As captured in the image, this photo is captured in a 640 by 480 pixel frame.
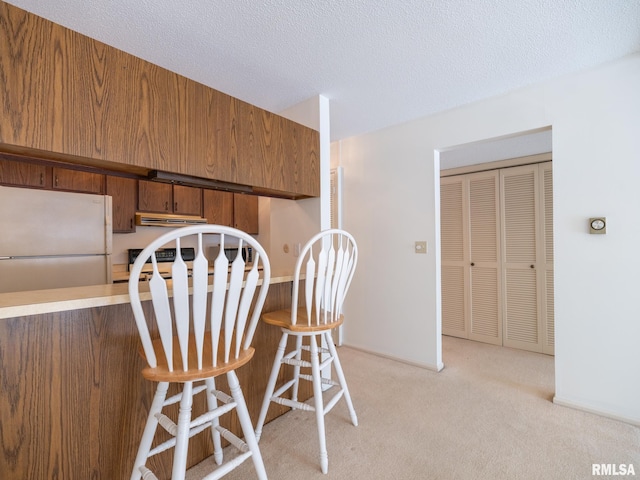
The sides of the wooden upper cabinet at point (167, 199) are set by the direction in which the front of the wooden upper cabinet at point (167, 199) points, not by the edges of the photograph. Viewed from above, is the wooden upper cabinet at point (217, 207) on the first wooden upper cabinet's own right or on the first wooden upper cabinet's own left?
on the first wooden upper cabinet's own left

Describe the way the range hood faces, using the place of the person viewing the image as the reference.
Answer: facing the viewer and to the right of the viewer

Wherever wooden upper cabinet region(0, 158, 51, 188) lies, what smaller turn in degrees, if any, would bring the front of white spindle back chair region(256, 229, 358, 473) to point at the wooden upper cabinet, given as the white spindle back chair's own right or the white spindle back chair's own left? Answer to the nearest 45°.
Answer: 0° — it already faces it

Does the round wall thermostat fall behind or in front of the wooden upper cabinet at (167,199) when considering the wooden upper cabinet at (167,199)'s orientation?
in front

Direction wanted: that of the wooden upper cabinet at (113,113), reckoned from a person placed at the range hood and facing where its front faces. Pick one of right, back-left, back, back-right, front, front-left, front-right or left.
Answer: front-right

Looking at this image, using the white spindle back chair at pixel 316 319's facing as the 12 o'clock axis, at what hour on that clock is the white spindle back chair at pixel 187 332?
the white spindle back chair at pixel 187 332 is roughly at 9 o'clock from the white spindle back chair at pixel 316 319.

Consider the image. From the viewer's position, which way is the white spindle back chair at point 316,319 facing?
facing away from the viewer and to the left of the viewer

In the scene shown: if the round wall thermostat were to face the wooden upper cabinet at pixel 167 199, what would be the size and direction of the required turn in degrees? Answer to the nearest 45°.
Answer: approximately 90° to its right

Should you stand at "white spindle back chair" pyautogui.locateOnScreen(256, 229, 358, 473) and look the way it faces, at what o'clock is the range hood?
The range hood is roughly at 12 o'clock from the white spindle back chair.

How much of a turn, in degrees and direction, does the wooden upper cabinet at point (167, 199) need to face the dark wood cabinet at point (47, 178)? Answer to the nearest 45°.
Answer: approximately 135° to its right

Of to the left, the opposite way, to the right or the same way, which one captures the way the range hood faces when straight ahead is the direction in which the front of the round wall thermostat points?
to the left

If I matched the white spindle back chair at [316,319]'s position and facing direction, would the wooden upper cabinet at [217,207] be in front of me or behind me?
in front

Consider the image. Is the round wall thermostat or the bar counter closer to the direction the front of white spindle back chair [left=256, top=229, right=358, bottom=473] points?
the bar counter

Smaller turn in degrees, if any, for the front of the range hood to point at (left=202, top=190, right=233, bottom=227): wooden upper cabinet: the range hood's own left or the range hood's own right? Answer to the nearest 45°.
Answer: approximately 45° to the range hood's own left

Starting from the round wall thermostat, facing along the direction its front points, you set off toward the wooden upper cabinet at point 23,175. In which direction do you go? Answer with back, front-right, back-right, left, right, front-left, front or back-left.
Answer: front-right
